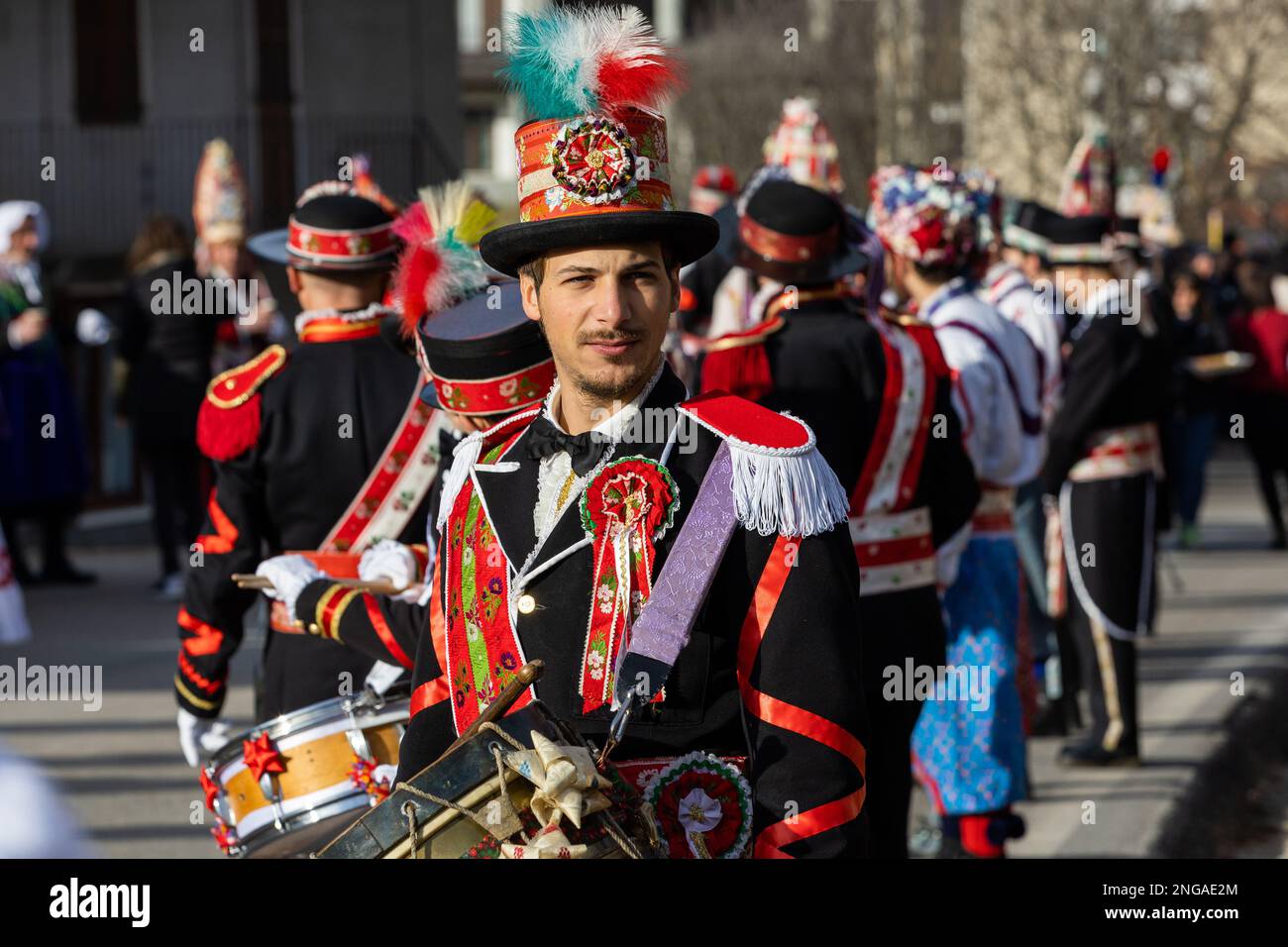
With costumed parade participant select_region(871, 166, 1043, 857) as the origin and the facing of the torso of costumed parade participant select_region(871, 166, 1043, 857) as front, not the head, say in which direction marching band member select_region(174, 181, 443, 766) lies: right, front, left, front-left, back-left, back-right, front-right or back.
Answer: left

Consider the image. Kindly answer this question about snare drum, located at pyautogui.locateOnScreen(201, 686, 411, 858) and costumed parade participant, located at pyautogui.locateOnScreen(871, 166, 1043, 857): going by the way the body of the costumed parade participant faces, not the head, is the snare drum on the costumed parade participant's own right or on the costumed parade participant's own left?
on the costumed parade participant's own left

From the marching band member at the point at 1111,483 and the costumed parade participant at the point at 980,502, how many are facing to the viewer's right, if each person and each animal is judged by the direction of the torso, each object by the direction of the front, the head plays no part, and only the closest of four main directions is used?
0

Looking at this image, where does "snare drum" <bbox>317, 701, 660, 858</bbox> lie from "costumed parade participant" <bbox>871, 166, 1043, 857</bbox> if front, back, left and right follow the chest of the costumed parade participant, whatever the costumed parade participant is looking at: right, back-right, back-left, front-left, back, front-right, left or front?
back-left

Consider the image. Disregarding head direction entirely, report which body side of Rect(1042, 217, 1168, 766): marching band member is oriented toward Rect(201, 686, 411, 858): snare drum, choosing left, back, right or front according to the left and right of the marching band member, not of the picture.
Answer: left

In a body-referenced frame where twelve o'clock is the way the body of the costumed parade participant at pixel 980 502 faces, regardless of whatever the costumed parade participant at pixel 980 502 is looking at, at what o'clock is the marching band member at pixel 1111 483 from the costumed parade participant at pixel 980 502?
the marching band member at pixel 1111 483 is roughly at 2 o'clock from the costumed parade participant at pixel 980 502.

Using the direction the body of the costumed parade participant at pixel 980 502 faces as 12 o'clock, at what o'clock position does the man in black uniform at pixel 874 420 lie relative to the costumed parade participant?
The man in black uniform is roughly at 8 o'clock from the costumed parade participant.

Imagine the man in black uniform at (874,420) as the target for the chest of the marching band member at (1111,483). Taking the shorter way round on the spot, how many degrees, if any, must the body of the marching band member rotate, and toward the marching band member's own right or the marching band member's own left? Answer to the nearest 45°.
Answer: approximately 90° to the marching band member's own left

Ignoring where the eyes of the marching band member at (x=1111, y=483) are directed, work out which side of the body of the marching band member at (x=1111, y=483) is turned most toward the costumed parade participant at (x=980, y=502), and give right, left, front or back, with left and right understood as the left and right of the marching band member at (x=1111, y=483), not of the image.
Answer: left

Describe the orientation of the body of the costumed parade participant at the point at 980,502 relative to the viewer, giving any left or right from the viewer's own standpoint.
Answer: facing away from the viewer and to the left of the viewer
